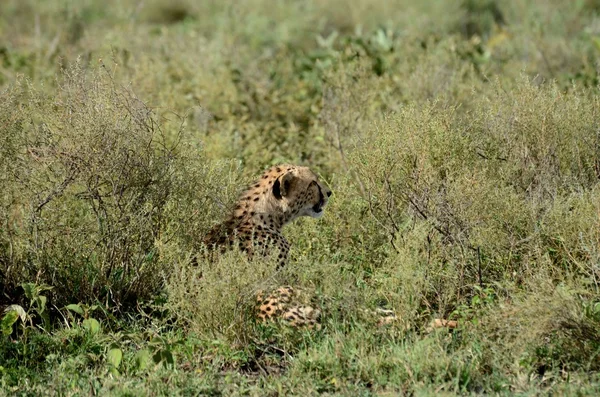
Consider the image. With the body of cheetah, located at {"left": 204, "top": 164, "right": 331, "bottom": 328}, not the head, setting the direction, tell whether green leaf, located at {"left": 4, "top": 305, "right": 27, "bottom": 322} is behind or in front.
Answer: behind

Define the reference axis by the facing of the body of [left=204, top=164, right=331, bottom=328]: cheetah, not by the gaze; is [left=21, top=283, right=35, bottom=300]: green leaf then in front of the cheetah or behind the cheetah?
behind
